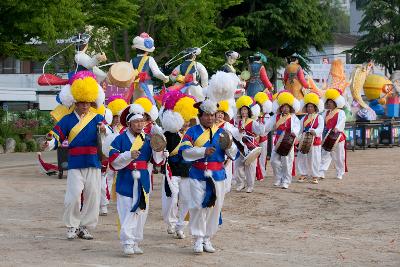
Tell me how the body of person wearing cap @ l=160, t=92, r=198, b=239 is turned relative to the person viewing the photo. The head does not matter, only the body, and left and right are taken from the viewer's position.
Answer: facing the viewer and to the right of the viewer

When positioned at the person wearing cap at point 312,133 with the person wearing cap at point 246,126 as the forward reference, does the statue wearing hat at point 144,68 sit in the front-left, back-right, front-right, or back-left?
front-right

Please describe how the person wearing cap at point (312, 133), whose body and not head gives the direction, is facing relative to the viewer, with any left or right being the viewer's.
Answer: facing the viewer

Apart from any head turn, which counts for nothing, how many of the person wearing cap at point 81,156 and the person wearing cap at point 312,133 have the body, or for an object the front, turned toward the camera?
2

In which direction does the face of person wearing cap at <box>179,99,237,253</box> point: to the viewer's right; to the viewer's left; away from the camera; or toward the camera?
toward the camera

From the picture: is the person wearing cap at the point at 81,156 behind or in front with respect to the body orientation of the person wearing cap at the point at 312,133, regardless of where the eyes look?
in front

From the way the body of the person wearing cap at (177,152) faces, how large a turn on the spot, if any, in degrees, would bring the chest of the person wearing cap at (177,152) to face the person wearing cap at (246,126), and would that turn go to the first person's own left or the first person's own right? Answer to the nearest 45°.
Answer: approximately 135° to the first person's own left

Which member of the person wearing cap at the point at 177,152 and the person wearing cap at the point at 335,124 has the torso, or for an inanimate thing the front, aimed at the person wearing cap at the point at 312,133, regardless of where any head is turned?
the person wearing cap at the point at 335,124

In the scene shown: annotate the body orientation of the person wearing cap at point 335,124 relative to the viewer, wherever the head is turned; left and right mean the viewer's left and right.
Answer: facing the viewer and to the left of the viewer

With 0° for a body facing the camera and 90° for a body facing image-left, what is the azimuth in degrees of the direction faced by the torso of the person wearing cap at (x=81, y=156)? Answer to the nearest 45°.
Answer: approximately 0°

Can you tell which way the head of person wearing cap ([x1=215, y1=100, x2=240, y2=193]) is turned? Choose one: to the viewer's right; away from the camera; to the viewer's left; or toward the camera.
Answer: toward the camera

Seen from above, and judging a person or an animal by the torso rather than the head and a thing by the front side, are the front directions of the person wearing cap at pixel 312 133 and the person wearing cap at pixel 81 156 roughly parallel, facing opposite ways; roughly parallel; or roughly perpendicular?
roughly parallel
